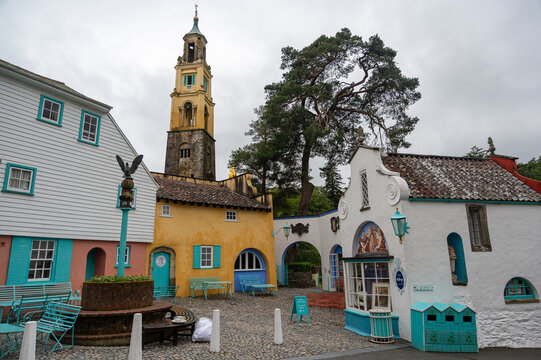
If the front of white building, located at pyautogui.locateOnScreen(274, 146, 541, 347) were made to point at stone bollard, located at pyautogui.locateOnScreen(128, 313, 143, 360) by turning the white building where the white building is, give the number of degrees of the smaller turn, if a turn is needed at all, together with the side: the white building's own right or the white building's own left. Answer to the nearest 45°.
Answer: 0° — it already faces it

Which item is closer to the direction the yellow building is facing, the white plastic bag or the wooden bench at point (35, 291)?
the white plastic bag

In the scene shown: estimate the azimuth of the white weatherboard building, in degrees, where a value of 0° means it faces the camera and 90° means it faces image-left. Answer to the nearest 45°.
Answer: approximately 315°

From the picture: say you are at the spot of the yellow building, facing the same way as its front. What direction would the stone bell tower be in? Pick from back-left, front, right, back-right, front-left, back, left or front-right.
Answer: back

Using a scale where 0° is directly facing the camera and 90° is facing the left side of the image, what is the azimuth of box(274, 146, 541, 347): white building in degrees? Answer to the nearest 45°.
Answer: approximately 45°

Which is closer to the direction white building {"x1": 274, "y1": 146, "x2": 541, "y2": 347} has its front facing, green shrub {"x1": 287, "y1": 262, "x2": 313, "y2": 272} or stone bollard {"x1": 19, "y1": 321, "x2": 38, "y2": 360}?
the stone bollard

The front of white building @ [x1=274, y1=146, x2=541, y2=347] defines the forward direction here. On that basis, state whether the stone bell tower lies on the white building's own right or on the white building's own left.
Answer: on the white building's own right

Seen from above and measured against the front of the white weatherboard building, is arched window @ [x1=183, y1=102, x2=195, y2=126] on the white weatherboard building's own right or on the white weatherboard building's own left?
on the white weatherboard building's own left

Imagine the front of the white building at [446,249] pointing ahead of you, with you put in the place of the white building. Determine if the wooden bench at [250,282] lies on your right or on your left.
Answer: on your right
